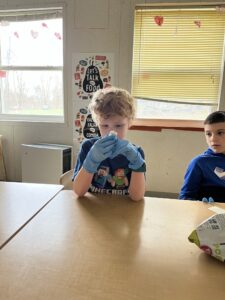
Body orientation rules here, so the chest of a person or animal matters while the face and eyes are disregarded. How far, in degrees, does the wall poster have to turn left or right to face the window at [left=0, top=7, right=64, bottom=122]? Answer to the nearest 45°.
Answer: approximately 135° to its right

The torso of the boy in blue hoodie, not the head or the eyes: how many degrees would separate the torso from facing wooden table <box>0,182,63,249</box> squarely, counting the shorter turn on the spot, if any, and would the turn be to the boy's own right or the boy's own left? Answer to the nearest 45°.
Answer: approximately 45° to the boy's own right

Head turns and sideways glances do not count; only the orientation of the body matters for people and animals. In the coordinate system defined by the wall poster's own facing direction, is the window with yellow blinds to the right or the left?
on its left

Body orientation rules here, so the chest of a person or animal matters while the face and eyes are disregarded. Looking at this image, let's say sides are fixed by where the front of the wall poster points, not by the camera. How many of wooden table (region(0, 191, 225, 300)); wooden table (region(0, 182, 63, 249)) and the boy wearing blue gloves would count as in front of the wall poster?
3

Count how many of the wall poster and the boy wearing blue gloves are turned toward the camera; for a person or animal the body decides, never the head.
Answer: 2

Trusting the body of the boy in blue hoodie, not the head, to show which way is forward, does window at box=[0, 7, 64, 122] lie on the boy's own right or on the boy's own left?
on the boy's own right
